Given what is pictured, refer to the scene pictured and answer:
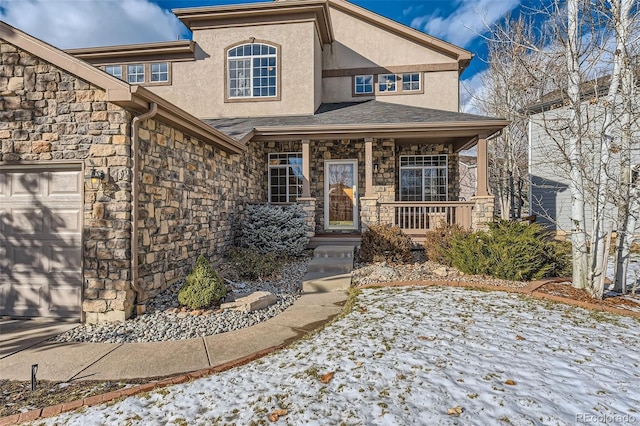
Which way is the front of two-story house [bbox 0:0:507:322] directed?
toward the camera

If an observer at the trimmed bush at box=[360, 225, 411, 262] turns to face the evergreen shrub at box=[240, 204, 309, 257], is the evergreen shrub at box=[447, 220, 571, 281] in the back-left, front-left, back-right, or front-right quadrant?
back-left

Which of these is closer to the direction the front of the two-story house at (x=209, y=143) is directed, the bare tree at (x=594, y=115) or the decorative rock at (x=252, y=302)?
the decorative rock

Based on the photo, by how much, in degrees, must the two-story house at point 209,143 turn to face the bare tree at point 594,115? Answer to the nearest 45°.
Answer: approximately 45° to its left

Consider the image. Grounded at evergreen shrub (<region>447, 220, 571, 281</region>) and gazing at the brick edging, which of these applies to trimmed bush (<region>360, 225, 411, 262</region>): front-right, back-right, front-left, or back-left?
front-right

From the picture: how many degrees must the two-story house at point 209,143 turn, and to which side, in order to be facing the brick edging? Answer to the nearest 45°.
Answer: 0° — it already faces it

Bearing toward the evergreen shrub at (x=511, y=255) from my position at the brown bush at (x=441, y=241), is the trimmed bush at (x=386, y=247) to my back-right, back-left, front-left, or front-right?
back-right

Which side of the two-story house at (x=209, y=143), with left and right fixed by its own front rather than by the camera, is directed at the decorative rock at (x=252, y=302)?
front

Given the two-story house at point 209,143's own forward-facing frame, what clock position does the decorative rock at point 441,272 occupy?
The decorative rock is roughly at 10 o'clock from the two-story house.
